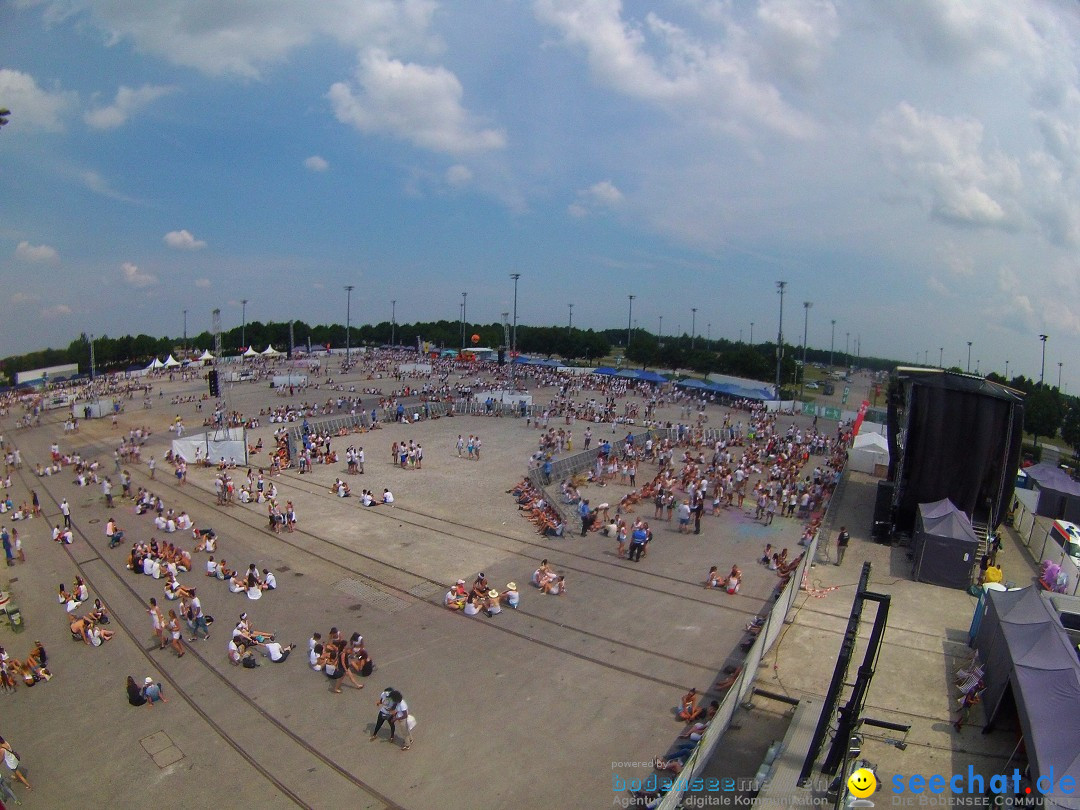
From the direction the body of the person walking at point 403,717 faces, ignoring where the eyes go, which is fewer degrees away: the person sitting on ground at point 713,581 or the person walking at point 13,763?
the person walking

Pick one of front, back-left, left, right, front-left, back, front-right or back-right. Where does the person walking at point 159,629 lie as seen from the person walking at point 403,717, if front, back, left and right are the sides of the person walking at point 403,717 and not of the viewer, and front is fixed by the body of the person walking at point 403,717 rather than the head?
front-right

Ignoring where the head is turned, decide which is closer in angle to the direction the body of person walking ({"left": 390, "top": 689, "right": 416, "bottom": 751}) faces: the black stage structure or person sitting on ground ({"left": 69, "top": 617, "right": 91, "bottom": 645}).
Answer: the person sitting on ground
